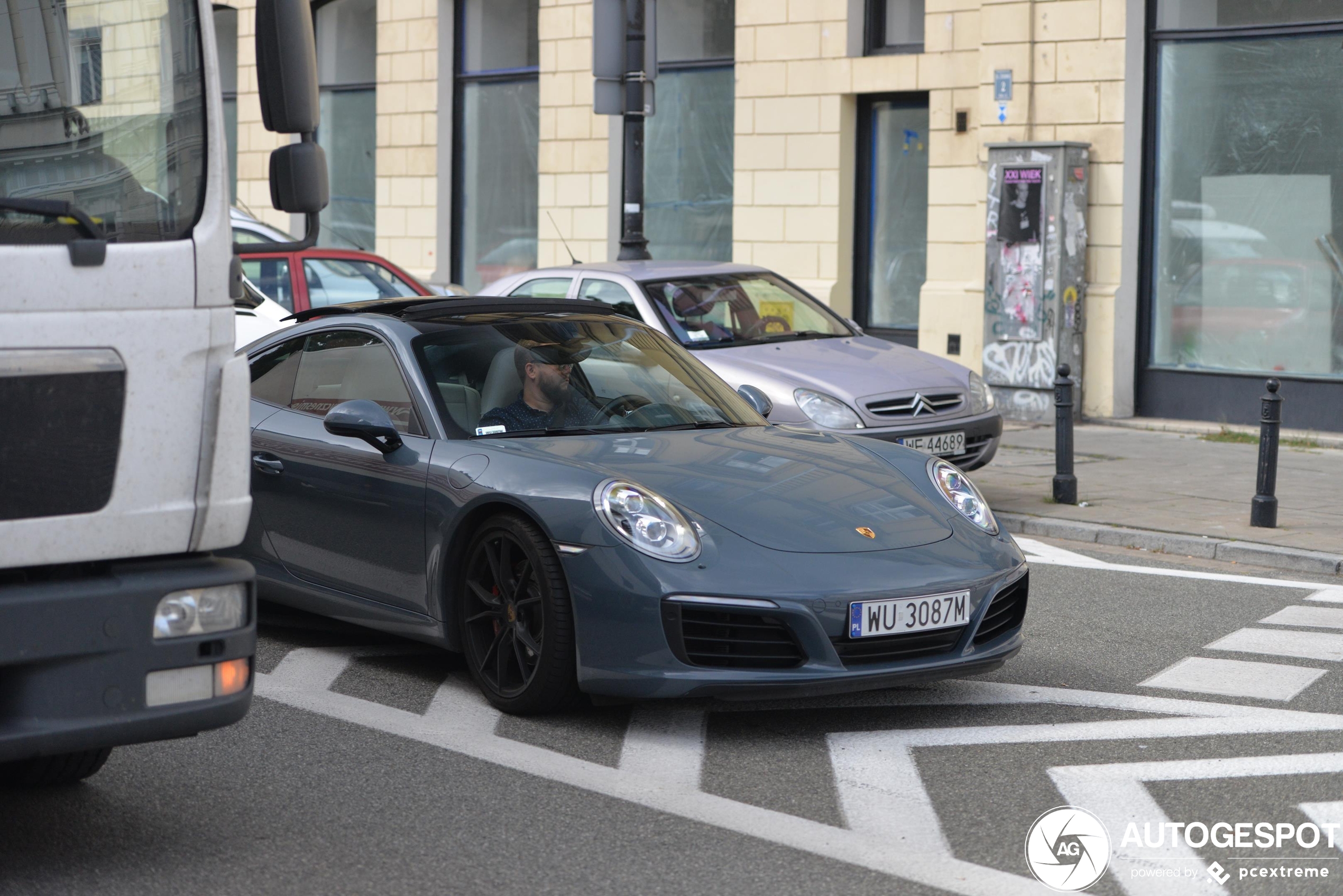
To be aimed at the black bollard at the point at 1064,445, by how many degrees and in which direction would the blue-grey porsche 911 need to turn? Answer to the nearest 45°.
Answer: approximately 90° to its left

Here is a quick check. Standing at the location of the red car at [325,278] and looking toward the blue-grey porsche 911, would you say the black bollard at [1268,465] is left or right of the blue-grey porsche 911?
left

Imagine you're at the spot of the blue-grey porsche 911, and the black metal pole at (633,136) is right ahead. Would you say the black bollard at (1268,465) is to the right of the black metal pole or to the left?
right

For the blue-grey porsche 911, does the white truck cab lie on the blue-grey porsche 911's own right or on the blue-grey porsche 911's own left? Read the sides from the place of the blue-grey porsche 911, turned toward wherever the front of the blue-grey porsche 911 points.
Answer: on the blue-grey porsche 911's own right

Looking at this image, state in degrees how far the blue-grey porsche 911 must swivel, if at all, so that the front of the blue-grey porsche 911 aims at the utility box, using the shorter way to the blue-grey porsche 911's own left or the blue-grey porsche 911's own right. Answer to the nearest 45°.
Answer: approximately 135° to the blue-grey porsche 911's own left

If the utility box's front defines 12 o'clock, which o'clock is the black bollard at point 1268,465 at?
The black bollard is roughly at 10 o'clock from the utility box.

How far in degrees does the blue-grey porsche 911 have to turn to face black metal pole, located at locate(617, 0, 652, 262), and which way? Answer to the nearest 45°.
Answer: approximately 135° to its left

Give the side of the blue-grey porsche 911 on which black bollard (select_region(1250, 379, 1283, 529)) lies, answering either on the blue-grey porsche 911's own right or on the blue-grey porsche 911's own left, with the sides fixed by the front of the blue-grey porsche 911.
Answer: on the blue-grey porsche 911's own left

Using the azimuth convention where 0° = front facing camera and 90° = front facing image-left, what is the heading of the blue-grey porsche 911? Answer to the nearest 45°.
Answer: approximately 315°
